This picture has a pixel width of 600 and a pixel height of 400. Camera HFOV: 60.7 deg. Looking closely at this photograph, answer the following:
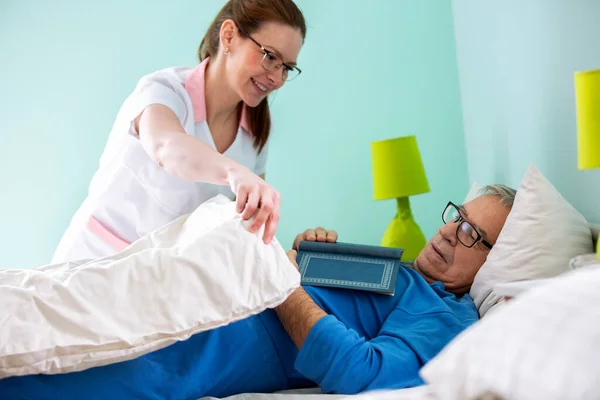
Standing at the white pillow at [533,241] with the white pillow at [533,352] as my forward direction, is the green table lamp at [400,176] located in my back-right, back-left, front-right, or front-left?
back-right

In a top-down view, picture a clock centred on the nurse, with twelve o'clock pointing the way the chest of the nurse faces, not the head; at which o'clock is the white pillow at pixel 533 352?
The white pillow is roughly at 1 o'clock from the nurse.

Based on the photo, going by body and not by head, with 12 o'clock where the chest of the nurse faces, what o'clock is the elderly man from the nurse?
The elderly man is roughly at 1 o'clock from the nurse.

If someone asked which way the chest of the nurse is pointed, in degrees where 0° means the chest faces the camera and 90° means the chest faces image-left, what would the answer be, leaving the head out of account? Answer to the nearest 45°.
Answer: approximately 315°
